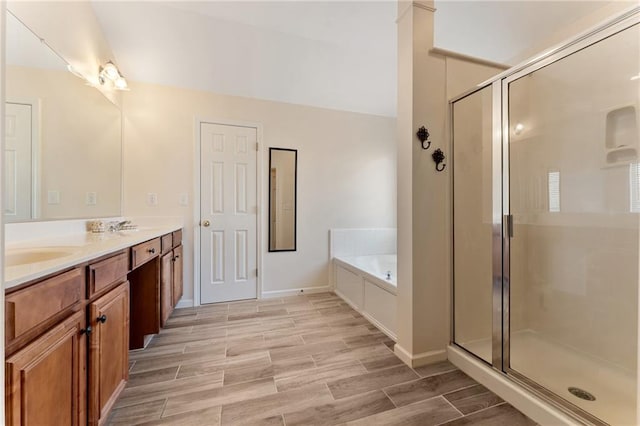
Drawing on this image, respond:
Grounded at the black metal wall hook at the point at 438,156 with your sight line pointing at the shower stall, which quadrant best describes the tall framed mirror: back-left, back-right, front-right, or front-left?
back-left

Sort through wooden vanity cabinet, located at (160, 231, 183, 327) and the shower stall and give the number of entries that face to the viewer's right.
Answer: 1

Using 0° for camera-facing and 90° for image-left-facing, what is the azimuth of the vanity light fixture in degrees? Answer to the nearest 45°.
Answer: approximately 315°

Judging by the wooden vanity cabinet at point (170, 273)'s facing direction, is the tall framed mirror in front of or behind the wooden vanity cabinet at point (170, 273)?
in front

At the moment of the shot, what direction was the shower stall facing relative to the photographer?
facing the viewer and to the left of the viewer

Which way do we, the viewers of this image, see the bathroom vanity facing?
facing the viewer and to the right of the viewer

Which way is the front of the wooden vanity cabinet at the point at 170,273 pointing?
to the viewer's right

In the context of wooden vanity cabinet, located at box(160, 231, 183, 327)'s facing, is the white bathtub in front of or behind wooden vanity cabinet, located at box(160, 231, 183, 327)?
in front

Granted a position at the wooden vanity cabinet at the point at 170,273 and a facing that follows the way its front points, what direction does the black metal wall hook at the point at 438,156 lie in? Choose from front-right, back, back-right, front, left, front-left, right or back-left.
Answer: front-right

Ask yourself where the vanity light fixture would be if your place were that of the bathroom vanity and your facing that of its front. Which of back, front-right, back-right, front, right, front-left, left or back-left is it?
back-left
